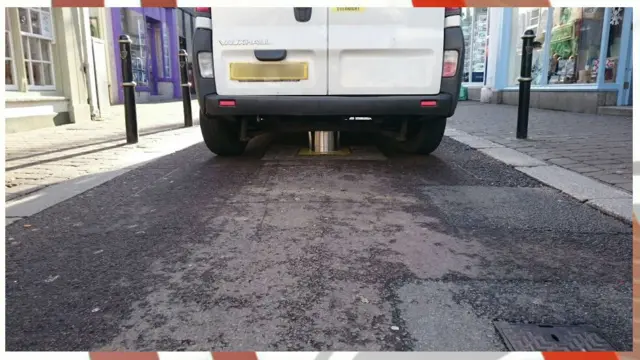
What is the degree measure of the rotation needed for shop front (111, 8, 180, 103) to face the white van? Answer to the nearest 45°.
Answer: approximately 45° to its right

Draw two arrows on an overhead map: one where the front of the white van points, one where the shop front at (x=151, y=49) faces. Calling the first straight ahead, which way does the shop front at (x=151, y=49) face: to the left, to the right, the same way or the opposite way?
to the right

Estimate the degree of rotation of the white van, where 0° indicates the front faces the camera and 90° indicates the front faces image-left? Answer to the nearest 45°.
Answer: approximately 180°

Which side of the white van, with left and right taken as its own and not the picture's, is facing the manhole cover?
back

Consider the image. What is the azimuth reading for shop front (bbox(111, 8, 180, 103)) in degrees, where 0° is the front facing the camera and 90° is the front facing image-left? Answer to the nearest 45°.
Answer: approximately 315°

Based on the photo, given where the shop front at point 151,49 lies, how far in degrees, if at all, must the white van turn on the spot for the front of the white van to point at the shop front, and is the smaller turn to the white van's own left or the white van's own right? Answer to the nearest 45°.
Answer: approximately 45° to the white van's own left

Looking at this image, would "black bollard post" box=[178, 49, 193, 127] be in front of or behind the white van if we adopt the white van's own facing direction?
in front

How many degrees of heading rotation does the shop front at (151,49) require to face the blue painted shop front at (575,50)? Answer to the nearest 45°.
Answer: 0° — it already faces it

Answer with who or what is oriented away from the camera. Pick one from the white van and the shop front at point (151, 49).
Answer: the white van

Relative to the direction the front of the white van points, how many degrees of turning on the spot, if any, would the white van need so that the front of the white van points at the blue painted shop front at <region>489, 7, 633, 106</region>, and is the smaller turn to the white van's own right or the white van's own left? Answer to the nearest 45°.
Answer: approximately 45° to the white van's own right

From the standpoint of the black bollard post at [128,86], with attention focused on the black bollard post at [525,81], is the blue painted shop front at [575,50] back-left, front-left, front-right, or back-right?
front-left

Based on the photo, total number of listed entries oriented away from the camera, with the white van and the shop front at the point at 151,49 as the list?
1

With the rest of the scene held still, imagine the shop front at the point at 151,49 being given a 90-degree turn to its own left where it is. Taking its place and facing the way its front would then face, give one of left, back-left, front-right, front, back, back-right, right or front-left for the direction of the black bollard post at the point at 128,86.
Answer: back-right

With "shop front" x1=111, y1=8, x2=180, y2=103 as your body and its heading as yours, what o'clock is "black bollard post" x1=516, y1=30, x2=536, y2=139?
The black bollard post is roughly at 1 o'clock from the shop front.
